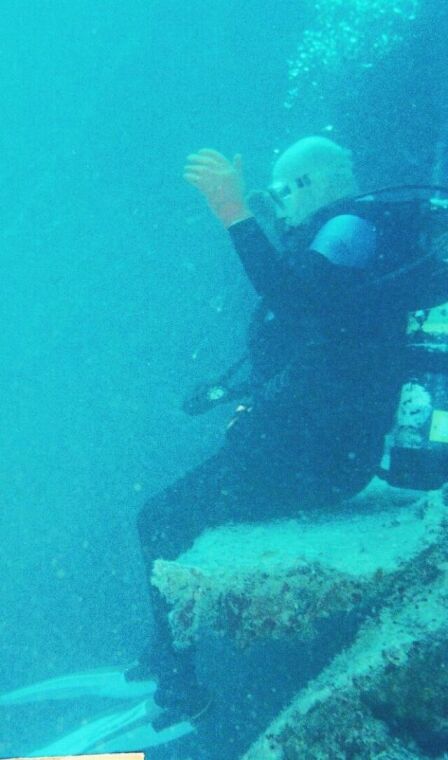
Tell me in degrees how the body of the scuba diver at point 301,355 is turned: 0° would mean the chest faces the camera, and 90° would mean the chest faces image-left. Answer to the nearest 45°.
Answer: approximately 90°
